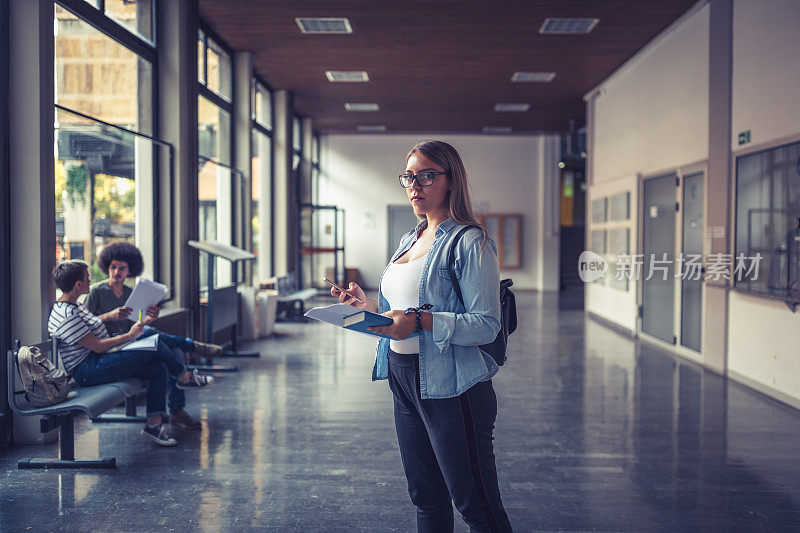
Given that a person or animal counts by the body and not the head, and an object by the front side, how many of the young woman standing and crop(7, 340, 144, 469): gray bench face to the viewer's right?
1

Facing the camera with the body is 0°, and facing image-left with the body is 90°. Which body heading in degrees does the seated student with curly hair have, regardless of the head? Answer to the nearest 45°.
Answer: approximately 315°

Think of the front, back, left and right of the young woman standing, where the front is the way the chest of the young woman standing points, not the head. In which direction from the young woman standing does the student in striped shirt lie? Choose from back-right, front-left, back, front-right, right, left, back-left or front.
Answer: right

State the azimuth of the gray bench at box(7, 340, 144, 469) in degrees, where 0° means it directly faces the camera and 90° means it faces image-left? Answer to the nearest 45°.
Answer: approximately 270°

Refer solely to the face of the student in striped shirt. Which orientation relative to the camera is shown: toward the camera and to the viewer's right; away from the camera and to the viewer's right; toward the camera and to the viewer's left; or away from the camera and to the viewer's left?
away from the camera and to the viewer's right

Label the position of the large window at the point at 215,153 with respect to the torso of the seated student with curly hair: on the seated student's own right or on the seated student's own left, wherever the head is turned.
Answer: on the seated student's own left

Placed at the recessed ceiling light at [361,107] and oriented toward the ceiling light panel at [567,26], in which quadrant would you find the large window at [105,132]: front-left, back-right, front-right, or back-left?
front-right

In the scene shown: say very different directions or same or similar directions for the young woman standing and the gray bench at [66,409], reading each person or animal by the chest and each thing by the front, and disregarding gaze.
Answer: very different directions

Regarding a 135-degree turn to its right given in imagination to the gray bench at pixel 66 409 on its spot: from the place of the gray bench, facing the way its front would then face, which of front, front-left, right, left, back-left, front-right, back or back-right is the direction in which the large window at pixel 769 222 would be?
back-left
